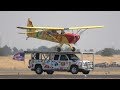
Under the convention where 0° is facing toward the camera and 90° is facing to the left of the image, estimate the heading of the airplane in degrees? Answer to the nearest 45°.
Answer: approximately 315°

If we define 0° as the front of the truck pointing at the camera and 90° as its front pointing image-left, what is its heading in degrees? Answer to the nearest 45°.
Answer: approximately 315°
